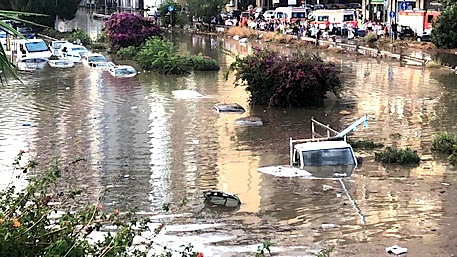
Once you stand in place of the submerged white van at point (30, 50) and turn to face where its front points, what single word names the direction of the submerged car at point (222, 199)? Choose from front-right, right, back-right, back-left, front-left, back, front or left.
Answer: front-right

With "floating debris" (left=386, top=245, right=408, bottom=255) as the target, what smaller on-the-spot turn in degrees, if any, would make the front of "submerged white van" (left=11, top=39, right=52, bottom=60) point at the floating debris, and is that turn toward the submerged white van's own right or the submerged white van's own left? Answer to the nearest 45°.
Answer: approximately 45° to the submerged white van's own right

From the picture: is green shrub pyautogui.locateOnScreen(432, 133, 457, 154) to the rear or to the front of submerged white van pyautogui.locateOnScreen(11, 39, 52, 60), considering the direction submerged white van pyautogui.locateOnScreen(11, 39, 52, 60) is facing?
to the front

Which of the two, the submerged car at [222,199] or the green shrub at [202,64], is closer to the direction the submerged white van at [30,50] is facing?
the green shrub

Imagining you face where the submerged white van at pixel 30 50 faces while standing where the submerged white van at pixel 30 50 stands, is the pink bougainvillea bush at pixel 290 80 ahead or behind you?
ahead

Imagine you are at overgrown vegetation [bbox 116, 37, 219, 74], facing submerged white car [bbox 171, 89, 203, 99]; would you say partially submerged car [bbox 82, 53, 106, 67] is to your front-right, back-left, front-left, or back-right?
back-right

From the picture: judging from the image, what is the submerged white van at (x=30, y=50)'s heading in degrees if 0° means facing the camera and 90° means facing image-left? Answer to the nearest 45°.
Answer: approximately 315°

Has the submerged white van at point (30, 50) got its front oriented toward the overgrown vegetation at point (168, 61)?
yes

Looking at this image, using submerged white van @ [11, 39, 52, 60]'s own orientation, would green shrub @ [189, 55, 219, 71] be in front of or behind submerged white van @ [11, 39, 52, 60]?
in front

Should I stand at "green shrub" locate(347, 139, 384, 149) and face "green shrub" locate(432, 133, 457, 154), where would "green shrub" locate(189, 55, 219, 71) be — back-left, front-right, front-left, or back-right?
back-left

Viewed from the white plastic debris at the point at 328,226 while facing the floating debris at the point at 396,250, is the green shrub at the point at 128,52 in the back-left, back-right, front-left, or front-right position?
back-left
